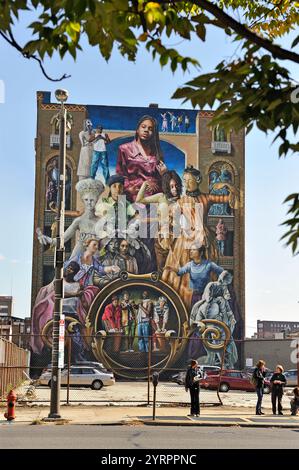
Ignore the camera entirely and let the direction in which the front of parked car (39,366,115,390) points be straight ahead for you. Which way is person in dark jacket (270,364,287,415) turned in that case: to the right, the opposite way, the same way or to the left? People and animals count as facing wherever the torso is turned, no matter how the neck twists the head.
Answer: to the left

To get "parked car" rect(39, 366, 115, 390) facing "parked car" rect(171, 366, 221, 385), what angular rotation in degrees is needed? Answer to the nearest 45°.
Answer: approximately 135° to its right

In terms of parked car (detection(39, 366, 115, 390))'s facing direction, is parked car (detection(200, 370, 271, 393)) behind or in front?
behind

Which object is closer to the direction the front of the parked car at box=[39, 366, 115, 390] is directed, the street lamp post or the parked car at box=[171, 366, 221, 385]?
the street lamp post

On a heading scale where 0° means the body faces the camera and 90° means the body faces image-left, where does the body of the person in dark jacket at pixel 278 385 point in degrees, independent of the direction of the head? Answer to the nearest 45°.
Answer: approximately 0°

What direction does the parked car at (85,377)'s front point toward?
to the viewer's left

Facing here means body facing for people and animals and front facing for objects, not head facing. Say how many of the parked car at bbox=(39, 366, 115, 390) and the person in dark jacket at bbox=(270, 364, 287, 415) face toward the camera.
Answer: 1

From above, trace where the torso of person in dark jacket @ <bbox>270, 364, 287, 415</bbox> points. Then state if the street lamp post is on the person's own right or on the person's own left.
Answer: on the person's own right
